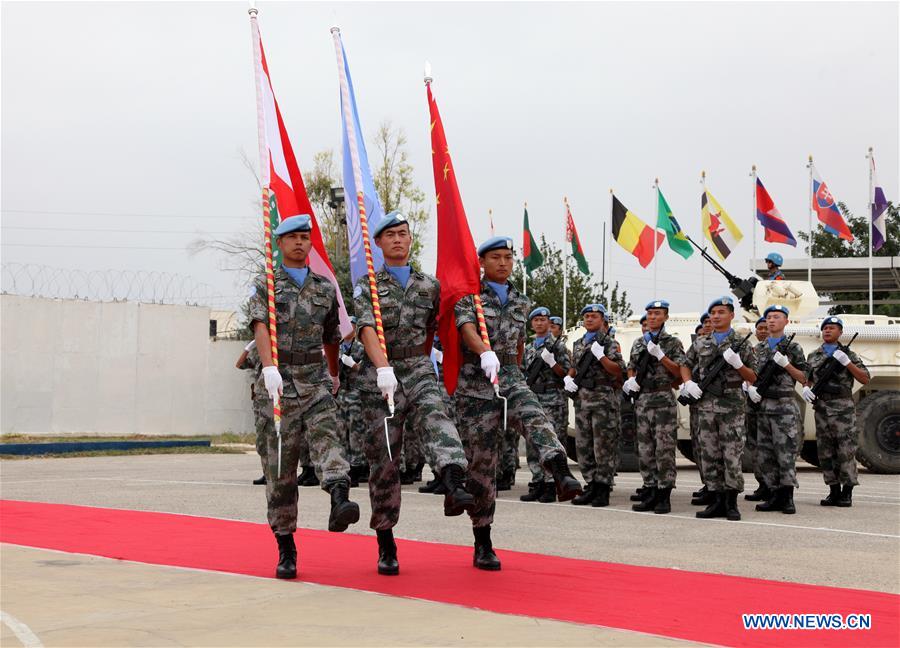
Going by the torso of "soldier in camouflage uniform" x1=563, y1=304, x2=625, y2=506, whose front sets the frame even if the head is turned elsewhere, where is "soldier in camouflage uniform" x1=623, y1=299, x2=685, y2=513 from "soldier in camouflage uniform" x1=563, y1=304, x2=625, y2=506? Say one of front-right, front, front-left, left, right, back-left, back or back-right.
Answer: left

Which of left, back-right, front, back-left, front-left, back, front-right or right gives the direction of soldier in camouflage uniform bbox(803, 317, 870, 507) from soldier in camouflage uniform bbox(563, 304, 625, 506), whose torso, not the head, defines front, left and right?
back-left

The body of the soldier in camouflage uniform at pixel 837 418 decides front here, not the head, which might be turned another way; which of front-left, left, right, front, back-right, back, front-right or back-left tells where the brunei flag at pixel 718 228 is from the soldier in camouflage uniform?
back-right

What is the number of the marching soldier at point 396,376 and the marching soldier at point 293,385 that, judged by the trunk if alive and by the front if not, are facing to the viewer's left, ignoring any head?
0

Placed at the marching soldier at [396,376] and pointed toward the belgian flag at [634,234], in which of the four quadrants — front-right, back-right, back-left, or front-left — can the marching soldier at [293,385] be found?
back-left

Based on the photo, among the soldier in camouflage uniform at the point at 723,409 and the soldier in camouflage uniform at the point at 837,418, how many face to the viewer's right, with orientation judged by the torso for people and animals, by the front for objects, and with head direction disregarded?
0

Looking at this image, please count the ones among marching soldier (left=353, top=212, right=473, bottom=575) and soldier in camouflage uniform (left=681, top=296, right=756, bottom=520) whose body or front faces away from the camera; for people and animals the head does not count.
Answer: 0
